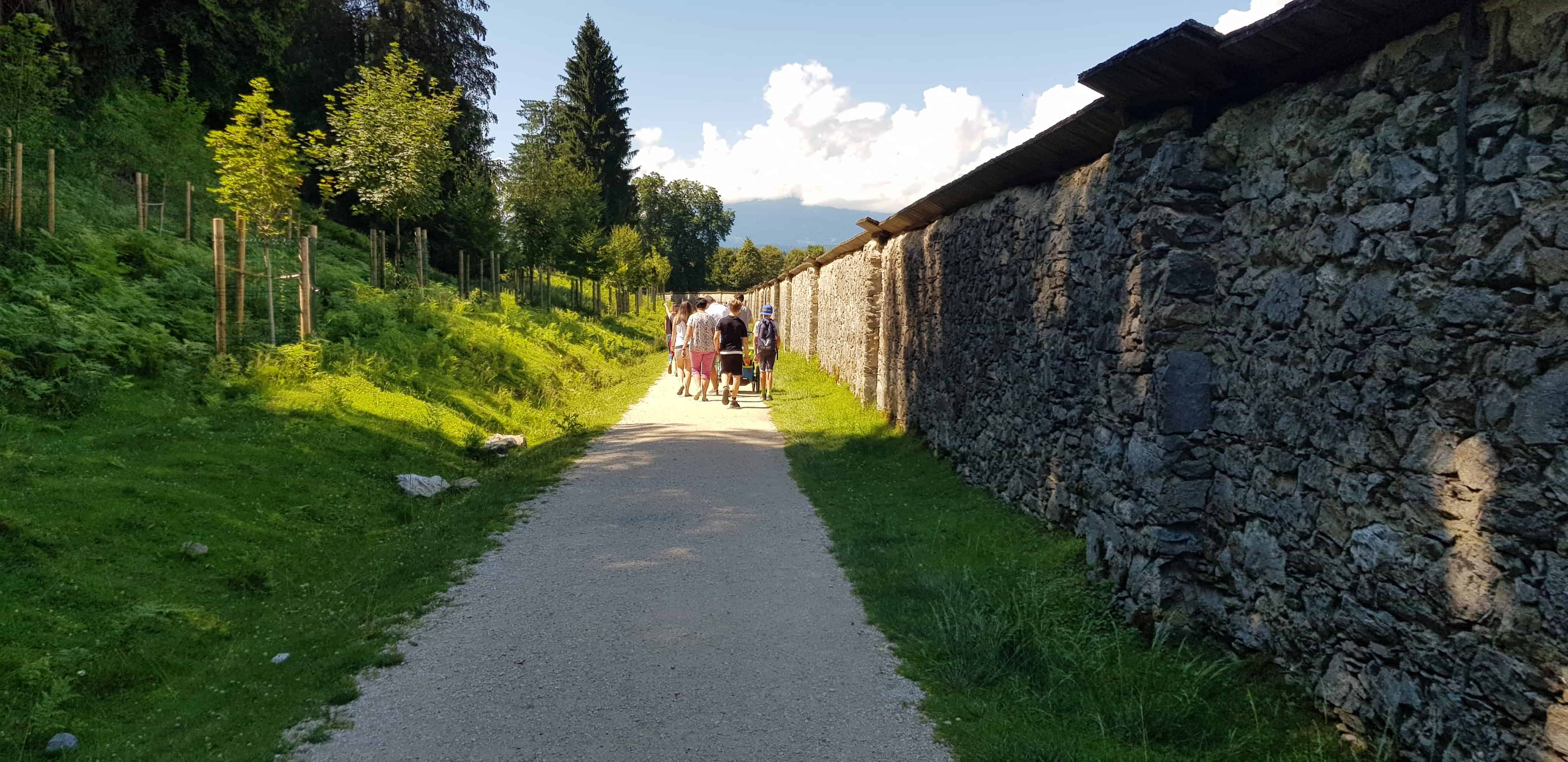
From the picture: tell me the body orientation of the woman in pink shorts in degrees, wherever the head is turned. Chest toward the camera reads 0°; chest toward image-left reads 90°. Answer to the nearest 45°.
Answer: approximately 180°

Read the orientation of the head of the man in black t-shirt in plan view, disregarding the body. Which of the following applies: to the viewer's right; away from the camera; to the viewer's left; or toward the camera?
away from the camera

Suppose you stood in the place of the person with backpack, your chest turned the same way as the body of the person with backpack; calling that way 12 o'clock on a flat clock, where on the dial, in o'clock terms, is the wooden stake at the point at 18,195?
The wooden stake is roughly at 8 o'clock from the person with backpack.

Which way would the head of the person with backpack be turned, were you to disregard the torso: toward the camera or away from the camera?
away from the camera

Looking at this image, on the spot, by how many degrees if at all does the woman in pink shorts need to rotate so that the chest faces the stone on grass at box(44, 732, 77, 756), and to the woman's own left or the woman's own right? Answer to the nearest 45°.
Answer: approximately 180°

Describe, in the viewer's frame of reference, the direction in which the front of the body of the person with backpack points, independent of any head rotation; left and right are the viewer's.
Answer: facing away from the viewer

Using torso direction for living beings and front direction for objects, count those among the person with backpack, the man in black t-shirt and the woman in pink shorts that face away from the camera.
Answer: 3

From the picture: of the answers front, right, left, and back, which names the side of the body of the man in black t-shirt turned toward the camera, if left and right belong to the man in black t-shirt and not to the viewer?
back

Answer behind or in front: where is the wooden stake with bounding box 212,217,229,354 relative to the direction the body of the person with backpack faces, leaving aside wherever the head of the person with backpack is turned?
behind

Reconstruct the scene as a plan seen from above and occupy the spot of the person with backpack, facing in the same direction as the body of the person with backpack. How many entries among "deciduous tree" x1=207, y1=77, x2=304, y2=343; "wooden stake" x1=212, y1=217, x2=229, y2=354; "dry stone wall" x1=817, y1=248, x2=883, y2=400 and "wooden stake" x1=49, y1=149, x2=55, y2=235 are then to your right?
1

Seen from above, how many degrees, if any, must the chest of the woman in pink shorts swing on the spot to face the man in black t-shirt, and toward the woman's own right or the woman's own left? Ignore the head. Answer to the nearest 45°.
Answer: approximately 135° to the woman's own right
